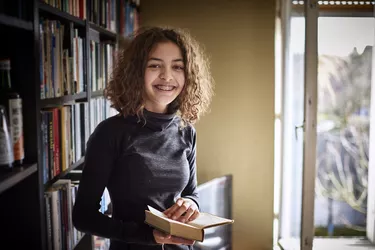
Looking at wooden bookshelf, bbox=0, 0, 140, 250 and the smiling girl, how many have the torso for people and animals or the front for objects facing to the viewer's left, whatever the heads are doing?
0

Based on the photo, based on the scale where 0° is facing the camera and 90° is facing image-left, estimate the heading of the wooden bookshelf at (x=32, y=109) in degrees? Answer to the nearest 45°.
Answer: approximately 315°

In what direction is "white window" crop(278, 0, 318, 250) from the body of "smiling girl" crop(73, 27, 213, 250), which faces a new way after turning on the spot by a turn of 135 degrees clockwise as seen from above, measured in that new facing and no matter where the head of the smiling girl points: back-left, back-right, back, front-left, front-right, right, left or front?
back-right

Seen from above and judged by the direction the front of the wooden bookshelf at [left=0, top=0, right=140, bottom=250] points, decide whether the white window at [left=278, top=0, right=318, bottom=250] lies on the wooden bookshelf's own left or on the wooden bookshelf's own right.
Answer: on the wooden bookshelf's own left

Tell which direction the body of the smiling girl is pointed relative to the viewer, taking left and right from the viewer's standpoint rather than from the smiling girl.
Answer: facing the viewer and to the right of the viewer
